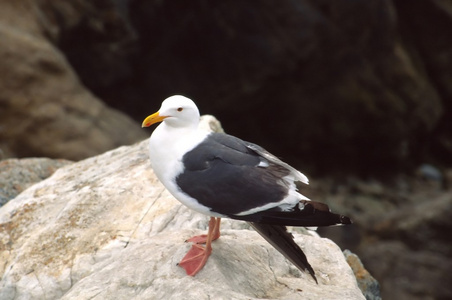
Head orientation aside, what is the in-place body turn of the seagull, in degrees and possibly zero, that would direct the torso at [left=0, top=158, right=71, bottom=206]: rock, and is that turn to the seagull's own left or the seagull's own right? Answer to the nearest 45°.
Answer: approximately 45° to the seagull's own right

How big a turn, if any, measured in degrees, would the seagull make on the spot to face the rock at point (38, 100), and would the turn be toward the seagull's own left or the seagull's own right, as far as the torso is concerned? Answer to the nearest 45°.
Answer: approximately 45° to the seagull's own right

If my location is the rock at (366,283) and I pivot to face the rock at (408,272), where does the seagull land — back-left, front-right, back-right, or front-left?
back-left

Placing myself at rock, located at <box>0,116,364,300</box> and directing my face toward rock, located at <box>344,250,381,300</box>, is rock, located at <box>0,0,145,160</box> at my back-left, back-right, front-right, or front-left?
back-left

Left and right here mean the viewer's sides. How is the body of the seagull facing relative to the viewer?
facing to the left of the viewer
